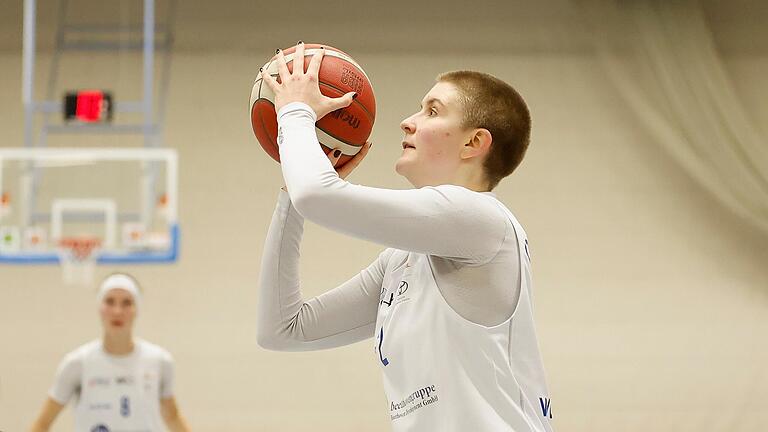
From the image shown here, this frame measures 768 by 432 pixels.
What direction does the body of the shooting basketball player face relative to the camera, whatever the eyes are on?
to the viewer's left

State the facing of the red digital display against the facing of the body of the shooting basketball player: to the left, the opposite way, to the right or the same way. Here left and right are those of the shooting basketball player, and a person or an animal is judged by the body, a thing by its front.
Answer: to the left

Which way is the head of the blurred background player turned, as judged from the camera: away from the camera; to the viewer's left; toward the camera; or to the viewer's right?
toward the camera

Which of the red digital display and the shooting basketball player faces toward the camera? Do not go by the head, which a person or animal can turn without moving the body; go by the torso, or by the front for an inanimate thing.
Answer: the red digital display

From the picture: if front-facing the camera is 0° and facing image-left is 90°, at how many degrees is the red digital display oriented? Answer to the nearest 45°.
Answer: approximately 0°

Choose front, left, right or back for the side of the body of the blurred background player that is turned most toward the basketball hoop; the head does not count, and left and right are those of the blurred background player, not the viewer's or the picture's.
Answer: back

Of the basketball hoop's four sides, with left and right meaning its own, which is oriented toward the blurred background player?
front

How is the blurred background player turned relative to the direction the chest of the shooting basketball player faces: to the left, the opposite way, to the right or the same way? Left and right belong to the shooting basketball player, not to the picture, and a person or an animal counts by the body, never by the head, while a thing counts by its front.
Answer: to the left

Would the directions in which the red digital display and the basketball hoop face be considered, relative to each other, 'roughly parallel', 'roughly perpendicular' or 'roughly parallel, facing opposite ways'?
roughly parallel

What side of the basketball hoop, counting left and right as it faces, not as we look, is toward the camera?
front

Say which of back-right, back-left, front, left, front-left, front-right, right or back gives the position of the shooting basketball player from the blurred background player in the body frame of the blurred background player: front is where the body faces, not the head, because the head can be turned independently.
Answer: front

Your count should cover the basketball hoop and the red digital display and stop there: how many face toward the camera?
2
